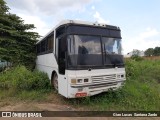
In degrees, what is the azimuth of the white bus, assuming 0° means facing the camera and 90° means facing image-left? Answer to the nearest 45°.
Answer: approximately 315°

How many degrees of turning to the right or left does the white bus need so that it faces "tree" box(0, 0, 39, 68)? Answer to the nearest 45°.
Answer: approximately 180°
